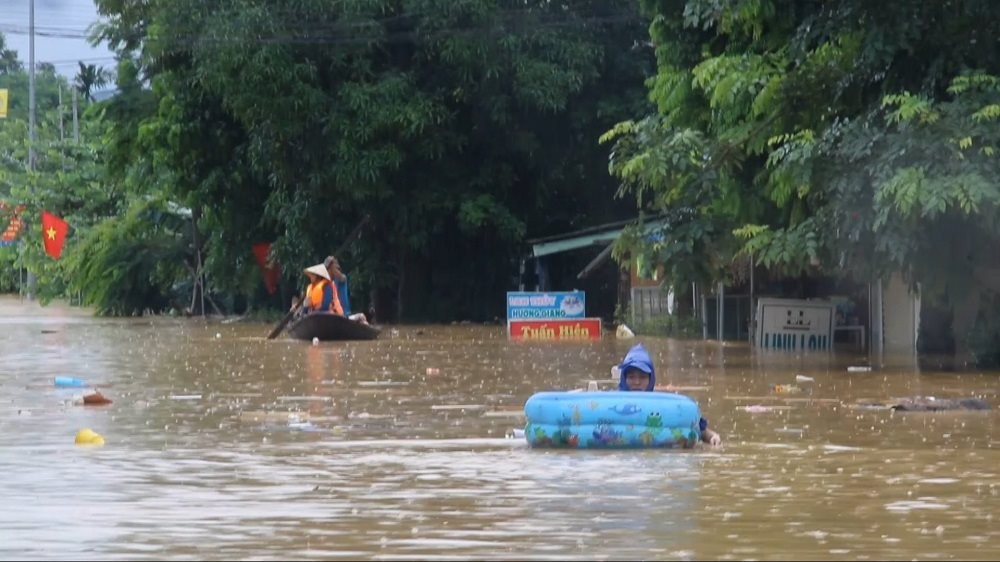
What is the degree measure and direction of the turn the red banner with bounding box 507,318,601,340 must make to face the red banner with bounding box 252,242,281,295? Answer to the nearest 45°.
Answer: approximately 135° to its right

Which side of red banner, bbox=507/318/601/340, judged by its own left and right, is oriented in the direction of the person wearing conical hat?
right

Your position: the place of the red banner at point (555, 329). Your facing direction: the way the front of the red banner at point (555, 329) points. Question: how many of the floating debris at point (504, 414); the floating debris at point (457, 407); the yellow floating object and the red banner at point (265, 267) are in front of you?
3

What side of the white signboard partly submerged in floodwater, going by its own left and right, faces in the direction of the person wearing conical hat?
right

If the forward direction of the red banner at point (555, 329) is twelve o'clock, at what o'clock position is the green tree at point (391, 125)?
The green tree is roughly at 5 o'clock from the red banner.

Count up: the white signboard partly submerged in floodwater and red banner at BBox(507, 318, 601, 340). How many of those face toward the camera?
2

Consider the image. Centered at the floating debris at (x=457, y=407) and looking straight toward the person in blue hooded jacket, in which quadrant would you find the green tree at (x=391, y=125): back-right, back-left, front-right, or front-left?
back-left

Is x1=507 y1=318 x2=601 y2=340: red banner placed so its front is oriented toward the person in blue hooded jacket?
yes

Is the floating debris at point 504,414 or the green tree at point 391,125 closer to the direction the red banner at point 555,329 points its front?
the floating debris

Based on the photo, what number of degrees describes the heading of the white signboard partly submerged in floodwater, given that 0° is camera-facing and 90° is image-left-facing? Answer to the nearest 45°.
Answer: approximately 0°

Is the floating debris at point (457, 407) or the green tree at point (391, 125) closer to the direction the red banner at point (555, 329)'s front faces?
the floating debris

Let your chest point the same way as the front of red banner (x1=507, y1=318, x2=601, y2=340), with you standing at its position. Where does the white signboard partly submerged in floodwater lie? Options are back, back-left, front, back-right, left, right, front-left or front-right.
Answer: front-left

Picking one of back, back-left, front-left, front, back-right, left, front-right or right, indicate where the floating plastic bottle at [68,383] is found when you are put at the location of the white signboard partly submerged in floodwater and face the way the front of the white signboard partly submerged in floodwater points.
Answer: front-right

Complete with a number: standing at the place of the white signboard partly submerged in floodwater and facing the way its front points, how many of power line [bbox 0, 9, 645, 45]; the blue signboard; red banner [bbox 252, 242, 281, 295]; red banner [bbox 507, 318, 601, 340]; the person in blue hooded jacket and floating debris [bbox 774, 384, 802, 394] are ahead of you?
2
